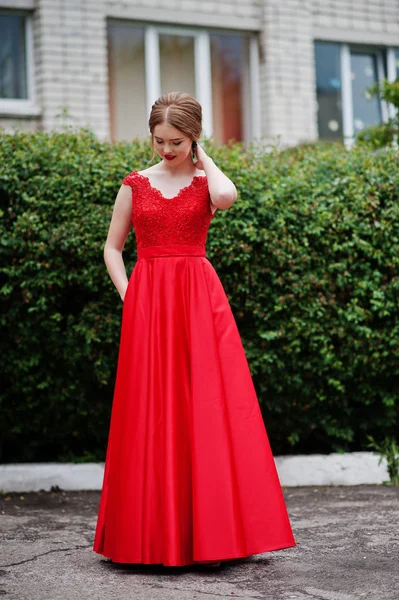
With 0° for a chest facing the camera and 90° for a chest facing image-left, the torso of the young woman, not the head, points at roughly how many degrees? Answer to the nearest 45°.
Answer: approximately 0°

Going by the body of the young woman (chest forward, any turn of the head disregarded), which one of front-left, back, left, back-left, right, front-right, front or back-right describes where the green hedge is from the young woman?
back

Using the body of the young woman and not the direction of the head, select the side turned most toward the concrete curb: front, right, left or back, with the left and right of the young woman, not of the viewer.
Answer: back
